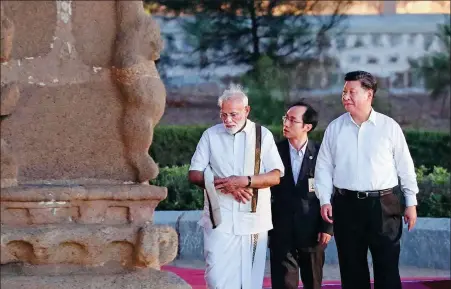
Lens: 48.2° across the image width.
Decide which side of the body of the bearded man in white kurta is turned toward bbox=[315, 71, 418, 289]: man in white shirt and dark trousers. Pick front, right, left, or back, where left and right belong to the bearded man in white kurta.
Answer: left

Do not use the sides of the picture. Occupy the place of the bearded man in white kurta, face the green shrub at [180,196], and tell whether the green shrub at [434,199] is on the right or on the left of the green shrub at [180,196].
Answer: right

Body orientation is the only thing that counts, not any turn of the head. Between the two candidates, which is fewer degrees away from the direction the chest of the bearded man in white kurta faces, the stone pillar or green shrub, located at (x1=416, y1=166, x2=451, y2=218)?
the stone pillar

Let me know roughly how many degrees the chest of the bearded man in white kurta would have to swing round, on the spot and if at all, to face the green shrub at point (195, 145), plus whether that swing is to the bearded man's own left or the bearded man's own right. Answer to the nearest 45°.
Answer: approximately 180°

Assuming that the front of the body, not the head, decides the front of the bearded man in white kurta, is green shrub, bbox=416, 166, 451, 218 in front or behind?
behind

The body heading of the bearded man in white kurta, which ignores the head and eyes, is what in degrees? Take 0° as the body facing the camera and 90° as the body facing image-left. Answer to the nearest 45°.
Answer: approximately 0°

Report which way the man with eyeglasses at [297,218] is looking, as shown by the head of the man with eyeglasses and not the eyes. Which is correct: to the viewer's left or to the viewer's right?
to the viewer's left

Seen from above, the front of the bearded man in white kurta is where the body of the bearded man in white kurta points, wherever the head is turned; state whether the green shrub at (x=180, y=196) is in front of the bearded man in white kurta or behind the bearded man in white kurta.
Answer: behind

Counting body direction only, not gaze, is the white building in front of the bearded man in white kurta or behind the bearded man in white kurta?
behind

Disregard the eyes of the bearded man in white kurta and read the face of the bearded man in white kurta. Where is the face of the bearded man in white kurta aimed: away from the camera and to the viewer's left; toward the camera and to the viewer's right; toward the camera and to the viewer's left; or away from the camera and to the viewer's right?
toward the camera and to the viewer's left

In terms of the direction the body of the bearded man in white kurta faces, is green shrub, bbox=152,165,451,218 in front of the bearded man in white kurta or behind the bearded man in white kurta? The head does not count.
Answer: behind
